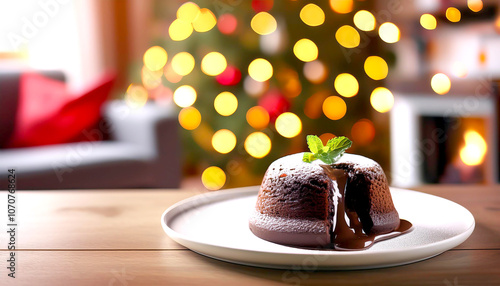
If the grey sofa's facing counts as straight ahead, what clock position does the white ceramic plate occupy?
The white ceramic plate is roughly at 12 o'clock from the grey sofa.

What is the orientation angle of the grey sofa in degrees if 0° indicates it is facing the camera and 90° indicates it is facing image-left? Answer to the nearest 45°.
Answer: approximately 0°

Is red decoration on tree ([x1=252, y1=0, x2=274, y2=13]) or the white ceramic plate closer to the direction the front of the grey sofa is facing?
the white ceramic plate

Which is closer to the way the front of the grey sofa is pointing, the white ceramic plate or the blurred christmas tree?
the white ceramic plate

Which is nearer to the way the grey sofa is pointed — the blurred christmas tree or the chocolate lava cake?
the chocolate lava cake

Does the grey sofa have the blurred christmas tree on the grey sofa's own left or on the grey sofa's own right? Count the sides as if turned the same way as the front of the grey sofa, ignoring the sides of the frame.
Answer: on the grey sofa's own left

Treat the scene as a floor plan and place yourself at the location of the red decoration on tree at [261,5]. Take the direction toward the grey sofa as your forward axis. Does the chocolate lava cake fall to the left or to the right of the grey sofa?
left

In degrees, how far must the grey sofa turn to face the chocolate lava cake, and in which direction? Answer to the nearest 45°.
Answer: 0° — it already faces it
